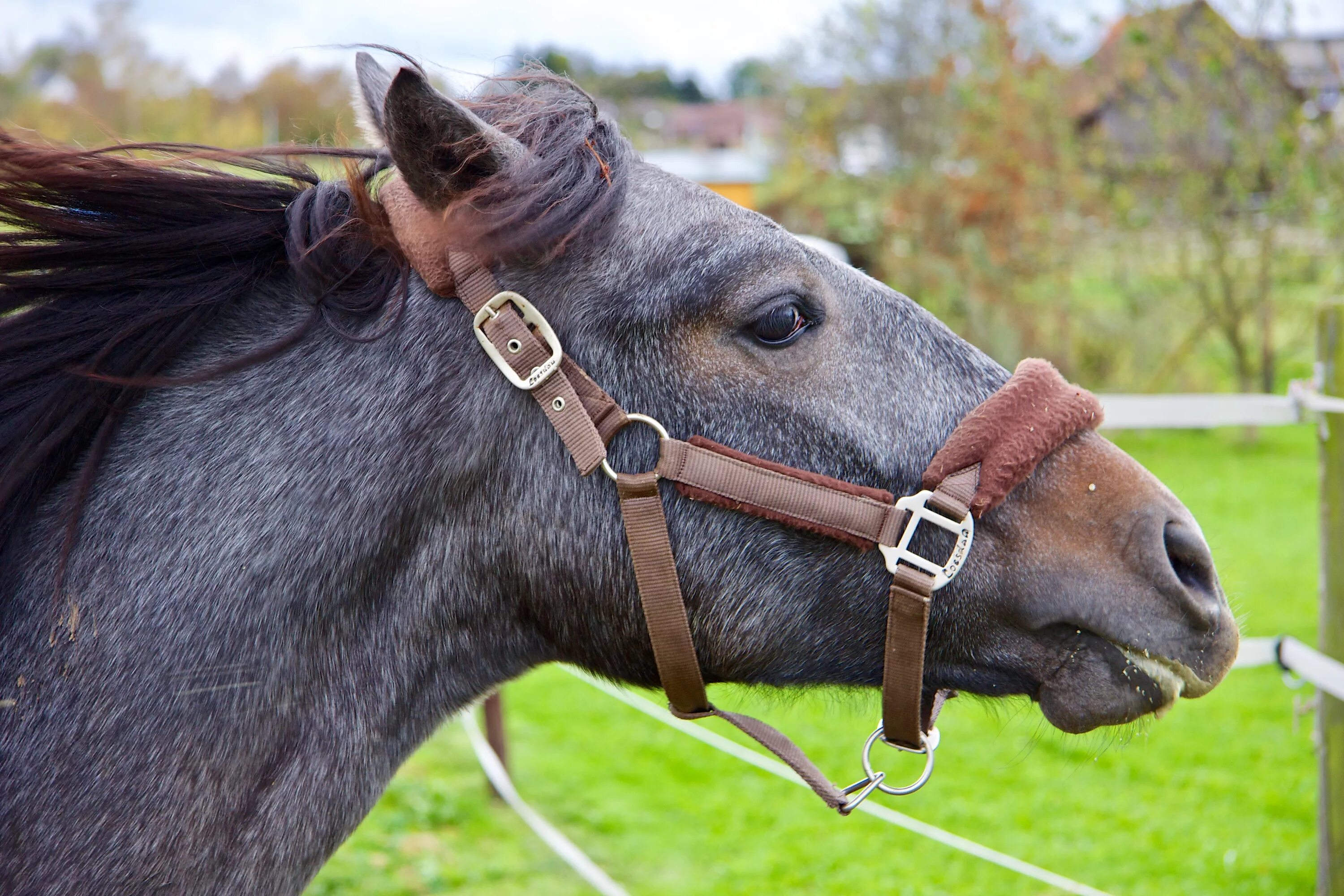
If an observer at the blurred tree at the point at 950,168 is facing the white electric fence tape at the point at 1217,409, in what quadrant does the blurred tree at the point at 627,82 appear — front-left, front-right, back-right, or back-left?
back-right

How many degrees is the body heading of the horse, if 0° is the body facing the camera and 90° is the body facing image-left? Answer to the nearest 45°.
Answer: approximately 270°
